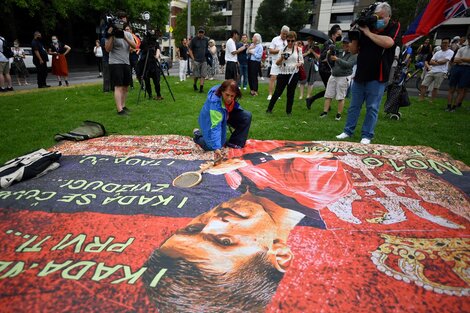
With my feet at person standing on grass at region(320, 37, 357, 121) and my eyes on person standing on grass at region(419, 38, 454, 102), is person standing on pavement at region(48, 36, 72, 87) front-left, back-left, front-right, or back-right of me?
back-left

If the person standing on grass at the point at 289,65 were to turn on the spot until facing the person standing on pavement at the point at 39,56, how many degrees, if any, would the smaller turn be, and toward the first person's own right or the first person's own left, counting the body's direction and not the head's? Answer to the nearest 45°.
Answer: approximately 90° to the first person's own right

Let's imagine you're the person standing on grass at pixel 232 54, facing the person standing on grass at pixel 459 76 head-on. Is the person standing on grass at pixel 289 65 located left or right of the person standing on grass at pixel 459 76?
right

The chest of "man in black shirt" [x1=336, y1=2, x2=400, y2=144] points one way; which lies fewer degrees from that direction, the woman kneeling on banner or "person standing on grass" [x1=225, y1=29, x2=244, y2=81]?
the woman kneeling on banner

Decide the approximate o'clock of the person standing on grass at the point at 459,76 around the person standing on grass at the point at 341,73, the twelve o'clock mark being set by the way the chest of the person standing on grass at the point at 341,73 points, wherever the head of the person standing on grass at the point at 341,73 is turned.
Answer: the person standing on grass at the point at 459,76 is roughly at 6 o'clock from the person standing on grass at the point at 341,73.

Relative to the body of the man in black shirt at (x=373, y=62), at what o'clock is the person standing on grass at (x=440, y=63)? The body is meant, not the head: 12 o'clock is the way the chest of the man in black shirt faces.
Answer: The person standing on grass is roughly at 5 o'clock from the man in black shirt.

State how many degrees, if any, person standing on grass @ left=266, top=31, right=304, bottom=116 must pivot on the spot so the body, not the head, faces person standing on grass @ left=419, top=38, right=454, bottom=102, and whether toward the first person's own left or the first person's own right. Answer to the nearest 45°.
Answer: approximately 135° to the first person's own left

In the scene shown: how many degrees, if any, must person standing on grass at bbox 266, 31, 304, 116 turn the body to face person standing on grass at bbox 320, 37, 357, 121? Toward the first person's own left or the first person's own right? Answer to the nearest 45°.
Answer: approximately 90° to the first person's own left
